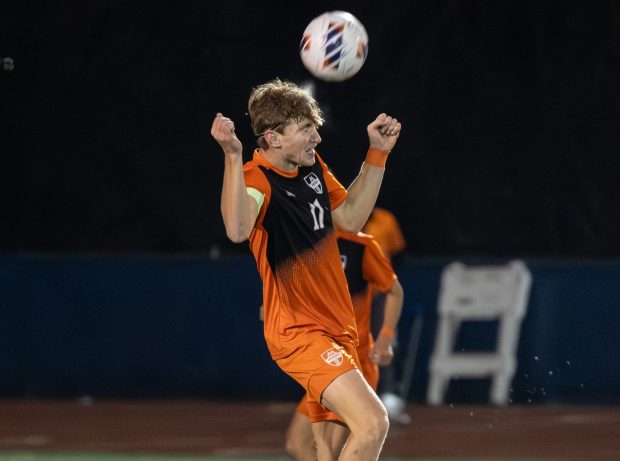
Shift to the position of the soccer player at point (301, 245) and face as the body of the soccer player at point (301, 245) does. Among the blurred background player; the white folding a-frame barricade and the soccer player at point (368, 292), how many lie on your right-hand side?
0

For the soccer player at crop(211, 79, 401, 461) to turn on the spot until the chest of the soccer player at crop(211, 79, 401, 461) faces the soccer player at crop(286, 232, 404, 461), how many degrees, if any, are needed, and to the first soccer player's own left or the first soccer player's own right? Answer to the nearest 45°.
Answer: approximately 135° to the first soccer player's own left

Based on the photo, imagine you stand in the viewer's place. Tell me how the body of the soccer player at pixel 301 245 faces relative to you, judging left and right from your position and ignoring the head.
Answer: facing the viewer and to the right of the viewer

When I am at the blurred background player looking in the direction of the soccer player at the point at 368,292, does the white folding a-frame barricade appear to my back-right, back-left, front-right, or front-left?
back-left

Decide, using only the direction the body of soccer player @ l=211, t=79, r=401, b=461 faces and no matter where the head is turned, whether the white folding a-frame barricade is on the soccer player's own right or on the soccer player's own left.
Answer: on the soccer player's own left

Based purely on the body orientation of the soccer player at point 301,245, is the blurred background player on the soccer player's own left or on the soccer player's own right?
on the soccer player's own left
